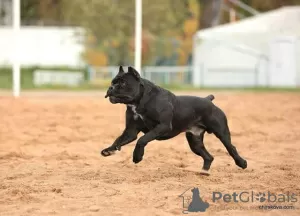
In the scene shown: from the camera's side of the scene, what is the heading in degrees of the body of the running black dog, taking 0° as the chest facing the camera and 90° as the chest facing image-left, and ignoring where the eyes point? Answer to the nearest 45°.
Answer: approximately 90°

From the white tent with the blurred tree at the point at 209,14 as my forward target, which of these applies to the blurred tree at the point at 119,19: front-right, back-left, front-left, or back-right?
front-left

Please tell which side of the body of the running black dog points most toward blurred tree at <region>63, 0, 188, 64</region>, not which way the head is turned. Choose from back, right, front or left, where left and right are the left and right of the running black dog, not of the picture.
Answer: right

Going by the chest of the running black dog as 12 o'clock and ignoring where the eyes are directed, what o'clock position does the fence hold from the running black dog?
The fence is roughly at 3 o'clock from the running black dog.

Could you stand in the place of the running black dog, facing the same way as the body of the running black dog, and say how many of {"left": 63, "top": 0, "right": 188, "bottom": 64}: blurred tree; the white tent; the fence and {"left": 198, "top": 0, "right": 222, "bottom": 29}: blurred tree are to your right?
4

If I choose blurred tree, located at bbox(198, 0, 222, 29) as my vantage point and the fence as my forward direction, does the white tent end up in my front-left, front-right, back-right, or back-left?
front-left

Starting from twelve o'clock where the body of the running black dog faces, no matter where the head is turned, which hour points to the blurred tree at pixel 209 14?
The blurred tree is roughly at 3 o'clock from the running black dog.

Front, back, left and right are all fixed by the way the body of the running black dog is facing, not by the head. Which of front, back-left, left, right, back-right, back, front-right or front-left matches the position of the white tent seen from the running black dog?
right

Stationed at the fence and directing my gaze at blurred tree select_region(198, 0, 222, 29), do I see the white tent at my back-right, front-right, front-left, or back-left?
front-right
